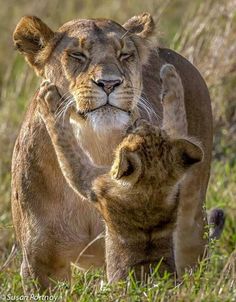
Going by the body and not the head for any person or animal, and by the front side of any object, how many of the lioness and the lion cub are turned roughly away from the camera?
1

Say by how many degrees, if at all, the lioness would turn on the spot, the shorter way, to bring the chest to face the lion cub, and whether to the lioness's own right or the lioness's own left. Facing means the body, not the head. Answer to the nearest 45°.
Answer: approximately 45° to the lioness's own left

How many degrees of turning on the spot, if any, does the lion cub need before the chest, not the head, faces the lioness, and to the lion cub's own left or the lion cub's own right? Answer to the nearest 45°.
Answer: approximately 45° to the lion cub's own left

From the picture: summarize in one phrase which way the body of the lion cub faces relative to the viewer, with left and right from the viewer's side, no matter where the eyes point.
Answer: facing away from the viewer

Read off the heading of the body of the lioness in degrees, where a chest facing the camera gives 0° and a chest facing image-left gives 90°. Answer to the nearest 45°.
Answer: approximately 0°

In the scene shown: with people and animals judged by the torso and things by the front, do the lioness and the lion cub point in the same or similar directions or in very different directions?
very different directions
